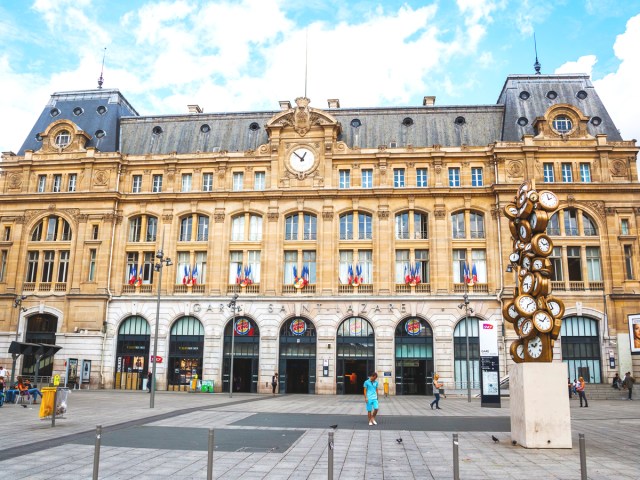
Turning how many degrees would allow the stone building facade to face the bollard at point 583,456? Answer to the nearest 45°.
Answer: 0° — it already faces it

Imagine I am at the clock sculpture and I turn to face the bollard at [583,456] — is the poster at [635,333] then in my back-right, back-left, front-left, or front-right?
back-left

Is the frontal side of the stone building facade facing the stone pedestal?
yes

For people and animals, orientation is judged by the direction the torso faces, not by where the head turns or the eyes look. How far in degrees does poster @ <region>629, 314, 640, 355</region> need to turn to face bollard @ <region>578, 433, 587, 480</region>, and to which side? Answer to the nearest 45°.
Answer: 0° — it already faces it

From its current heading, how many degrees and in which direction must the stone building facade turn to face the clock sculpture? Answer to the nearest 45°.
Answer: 0° — it already faces it

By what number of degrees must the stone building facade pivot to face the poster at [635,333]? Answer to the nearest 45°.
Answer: approximately 45° to its left

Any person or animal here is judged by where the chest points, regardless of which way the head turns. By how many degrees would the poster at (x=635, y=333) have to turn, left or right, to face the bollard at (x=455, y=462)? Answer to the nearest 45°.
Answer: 0° — it already faces it

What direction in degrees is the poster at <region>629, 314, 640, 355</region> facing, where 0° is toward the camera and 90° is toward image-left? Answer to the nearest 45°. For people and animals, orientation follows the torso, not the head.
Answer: approximately 0°

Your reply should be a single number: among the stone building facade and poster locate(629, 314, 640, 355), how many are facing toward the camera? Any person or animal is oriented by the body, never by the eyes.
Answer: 2

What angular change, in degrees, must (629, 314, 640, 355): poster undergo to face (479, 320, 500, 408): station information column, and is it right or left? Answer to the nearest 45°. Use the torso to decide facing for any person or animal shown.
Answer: approximately 45° to its right
